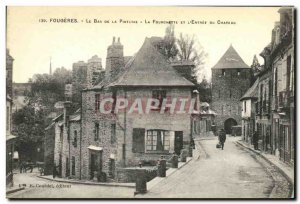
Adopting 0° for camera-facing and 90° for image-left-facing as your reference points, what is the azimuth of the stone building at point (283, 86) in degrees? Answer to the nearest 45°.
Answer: approximately 90°

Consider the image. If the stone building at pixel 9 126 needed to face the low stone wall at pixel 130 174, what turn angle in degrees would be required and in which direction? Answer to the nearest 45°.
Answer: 0° — it already faces it

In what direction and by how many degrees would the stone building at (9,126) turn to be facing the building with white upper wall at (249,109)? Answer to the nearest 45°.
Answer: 0° — it already faces it

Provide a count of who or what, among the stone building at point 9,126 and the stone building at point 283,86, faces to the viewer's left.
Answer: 1

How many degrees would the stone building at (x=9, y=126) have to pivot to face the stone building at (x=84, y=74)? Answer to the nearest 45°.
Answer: approximately 90° to its left

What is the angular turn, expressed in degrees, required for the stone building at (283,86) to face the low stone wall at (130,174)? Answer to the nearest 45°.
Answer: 0° — it already faces it

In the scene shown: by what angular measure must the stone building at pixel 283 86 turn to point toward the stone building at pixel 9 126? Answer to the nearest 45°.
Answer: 0° — it already faces it

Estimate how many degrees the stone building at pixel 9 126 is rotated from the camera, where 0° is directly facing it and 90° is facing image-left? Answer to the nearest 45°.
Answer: approximately 270°
